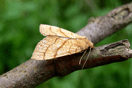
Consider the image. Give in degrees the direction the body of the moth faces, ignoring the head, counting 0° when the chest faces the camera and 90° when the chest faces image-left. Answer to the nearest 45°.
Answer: approximately 270°
